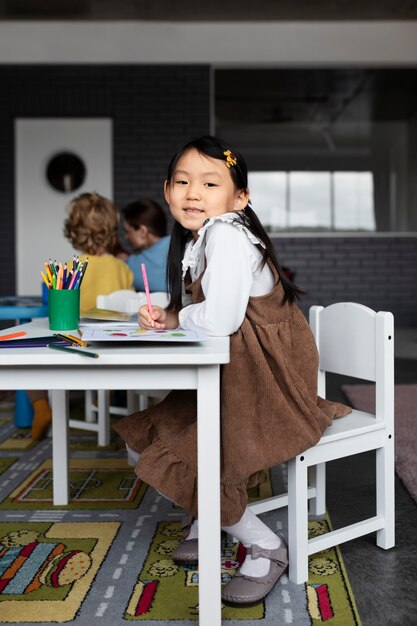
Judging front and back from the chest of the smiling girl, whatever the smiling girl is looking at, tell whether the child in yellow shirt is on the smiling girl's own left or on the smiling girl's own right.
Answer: on the smiling girl's own right

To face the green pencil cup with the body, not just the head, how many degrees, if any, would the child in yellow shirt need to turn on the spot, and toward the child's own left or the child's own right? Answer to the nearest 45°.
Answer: approximately 135° to the child's own left

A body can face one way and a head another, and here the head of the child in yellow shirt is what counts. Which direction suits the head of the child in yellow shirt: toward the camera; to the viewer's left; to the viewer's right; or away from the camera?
away from the camera

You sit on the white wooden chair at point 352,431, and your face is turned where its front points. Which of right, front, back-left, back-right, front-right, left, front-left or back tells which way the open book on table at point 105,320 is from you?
front-right

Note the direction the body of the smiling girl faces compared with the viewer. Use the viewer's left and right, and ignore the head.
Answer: facing the viewer and to the left of the viewer

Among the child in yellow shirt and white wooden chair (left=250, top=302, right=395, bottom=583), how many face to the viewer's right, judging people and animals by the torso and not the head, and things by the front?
0

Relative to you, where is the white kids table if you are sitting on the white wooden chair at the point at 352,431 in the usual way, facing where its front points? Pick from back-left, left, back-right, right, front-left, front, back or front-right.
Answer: front

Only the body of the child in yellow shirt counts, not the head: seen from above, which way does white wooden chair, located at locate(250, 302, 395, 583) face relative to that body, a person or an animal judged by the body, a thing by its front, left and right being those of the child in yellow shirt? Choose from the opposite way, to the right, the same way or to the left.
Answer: to the left

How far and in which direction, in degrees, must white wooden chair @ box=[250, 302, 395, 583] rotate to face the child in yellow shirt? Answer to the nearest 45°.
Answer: approximately 90° to its right

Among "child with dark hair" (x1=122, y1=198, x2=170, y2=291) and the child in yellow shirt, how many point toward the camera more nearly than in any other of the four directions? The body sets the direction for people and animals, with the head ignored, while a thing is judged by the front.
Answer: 0

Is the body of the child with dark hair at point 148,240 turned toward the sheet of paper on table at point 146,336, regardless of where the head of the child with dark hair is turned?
no

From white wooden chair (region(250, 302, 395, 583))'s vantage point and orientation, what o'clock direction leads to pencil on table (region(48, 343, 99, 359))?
The pencil on table is roughly at 12 o'clock from the white wooden chair.

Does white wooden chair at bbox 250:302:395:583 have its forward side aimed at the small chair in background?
no

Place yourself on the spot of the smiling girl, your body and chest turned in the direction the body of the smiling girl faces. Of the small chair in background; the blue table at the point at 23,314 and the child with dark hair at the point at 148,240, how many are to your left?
0

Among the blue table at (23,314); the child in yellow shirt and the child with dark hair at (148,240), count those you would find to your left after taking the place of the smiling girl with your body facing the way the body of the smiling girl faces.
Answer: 0

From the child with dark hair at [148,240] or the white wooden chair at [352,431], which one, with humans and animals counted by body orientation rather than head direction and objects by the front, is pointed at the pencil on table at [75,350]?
the white wooden chair

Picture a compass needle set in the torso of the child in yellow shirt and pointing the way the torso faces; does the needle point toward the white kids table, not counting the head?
no
